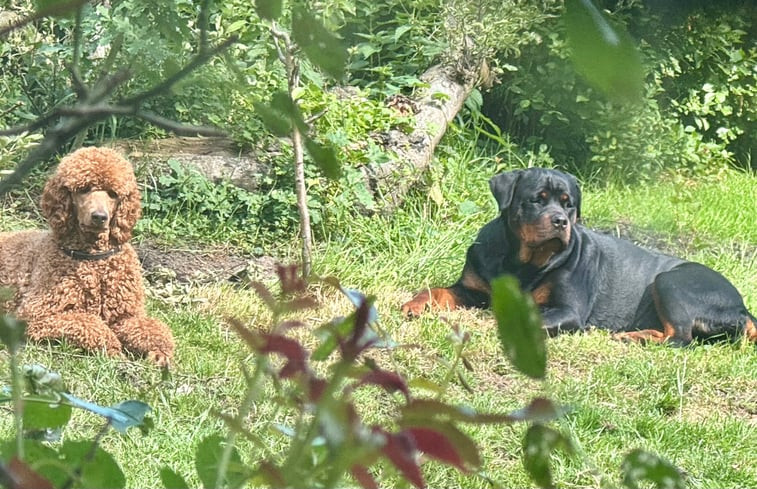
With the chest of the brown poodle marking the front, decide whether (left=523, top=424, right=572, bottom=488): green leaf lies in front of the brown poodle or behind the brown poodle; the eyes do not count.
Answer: in front

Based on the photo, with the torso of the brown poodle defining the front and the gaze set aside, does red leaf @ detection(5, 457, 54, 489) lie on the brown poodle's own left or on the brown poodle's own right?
on the brown poodle's own right

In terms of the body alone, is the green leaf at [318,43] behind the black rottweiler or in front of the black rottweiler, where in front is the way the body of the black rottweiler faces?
in front

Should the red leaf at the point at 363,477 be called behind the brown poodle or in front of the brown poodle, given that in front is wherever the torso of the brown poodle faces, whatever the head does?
in front

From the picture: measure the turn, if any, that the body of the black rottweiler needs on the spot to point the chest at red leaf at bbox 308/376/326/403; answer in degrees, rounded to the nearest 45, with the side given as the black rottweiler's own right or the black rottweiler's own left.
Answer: approximately 45° to the black rottweiler's own left

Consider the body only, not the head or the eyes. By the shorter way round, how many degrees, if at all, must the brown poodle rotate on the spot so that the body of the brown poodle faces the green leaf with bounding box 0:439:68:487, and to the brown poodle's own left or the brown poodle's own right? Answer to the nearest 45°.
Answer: approximately 45° to the brown poodle's own right

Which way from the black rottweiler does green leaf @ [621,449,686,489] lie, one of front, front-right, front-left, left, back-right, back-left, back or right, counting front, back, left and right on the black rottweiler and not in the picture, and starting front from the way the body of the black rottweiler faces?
front-left

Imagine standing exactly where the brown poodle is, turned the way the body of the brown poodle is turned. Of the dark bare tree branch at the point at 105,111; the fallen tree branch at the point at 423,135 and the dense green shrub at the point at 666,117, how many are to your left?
2

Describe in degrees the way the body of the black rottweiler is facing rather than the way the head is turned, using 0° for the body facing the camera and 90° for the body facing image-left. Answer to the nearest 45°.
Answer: approximately 45°

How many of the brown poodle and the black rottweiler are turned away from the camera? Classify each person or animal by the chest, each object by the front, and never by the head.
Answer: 0

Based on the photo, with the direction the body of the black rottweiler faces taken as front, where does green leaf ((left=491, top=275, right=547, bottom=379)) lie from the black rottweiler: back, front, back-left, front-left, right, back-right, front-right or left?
front-left
